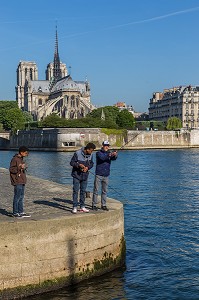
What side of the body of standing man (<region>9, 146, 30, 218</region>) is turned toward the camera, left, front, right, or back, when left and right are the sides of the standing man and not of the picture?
right

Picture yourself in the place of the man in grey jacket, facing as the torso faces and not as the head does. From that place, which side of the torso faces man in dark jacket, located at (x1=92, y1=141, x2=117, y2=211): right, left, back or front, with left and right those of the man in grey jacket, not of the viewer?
left

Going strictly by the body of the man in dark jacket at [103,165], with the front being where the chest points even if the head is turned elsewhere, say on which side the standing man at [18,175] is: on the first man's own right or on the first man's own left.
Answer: on the first man's own right

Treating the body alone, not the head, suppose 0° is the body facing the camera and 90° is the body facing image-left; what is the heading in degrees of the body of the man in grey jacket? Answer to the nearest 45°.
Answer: approximately 315°

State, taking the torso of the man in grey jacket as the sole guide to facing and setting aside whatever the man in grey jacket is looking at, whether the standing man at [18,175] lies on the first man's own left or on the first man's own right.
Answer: on the first man's own right

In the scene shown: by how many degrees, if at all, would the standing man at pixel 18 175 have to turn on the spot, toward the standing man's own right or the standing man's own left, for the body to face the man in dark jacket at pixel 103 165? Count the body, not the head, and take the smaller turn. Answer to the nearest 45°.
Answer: approximately 45° to the standing man's own left

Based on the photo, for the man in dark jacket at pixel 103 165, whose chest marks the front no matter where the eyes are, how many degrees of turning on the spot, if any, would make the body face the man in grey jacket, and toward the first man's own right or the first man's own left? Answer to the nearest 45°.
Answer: approximately 90° to the first man's own right
